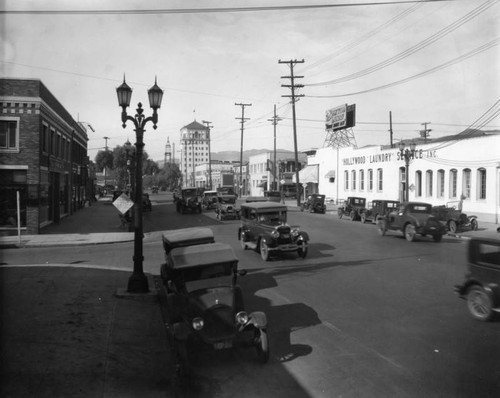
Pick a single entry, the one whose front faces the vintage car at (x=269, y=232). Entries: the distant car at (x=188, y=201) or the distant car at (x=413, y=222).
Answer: the distant car at (x=188, y=201)

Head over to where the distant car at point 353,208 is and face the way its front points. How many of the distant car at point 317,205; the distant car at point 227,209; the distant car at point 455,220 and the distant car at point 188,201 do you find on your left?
3

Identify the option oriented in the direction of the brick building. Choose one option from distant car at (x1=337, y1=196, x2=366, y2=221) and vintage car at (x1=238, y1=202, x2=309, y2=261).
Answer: the distant car

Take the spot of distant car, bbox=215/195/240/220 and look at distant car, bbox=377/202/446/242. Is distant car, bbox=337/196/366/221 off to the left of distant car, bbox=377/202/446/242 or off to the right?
left

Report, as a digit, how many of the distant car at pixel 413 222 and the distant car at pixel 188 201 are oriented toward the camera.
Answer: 1

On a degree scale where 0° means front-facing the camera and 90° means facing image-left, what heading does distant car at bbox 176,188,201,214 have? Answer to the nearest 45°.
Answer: approximately 0°

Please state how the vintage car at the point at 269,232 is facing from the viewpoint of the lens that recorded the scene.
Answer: facing the viewer and to the right of the viewer

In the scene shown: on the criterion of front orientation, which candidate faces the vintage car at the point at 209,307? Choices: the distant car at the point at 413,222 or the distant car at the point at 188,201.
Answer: the distant car at the point at 188,201
